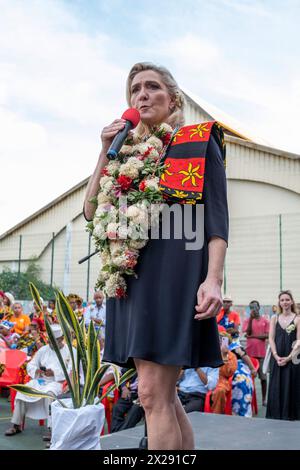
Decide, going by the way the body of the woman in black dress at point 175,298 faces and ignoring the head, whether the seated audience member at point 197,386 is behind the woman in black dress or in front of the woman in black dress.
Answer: behind

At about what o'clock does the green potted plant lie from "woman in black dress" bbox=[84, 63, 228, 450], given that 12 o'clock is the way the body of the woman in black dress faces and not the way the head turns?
The green potted plant is roughly at 4 o'clock from the woman in black dress.

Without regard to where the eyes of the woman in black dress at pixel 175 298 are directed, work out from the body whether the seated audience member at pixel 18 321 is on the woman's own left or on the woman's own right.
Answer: on the woman's own right

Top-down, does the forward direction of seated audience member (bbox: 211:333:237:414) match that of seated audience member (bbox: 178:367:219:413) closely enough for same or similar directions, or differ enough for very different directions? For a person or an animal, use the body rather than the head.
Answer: same or similar directions

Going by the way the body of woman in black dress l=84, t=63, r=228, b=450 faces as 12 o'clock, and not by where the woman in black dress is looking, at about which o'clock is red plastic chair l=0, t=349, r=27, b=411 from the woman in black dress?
The red plastic chair is roughly at 4 o'clock from the woman in black dress.

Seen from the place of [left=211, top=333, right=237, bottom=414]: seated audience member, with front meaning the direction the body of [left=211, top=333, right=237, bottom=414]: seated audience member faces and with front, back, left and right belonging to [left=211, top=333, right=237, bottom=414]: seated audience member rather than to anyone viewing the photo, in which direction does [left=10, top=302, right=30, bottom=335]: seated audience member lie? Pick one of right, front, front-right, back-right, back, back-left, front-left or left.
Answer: right

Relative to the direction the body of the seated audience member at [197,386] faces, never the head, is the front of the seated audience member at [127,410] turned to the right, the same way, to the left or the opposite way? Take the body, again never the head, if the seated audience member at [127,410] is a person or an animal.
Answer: the same way

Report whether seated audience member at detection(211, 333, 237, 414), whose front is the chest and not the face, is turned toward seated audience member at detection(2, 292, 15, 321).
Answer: no

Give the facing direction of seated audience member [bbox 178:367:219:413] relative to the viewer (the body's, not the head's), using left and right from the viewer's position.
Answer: facing the viewer and to the left of the viewer

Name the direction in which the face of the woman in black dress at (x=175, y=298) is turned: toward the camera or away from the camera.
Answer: toward the camera

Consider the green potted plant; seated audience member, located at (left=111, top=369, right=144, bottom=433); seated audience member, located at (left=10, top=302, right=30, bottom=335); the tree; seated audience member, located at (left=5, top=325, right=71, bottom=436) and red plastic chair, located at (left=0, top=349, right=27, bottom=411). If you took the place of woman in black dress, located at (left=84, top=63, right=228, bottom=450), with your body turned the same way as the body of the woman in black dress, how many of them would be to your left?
0

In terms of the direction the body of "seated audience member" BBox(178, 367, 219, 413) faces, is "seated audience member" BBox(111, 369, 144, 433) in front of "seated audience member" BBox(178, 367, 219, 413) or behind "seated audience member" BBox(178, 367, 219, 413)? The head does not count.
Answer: in front

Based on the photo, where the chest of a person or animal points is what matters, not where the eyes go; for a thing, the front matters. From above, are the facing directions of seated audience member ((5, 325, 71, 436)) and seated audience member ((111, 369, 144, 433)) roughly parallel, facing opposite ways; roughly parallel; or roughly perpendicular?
roughly parallel
